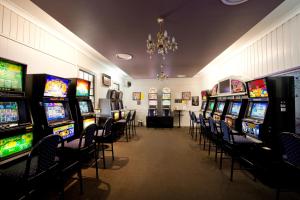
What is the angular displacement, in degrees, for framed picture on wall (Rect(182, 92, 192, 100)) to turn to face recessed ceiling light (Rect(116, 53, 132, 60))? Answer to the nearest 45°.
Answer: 0° — it already faces it

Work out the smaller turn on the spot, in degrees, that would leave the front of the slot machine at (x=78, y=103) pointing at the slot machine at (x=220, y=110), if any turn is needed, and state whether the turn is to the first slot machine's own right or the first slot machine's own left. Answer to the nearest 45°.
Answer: approximately 45° to the first slot machine's own left

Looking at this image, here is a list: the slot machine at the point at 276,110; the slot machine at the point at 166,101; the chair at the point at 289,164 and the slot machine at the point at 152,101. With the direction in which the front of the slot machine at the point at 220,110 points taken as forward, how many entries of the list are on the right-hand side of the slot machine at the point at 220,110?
2

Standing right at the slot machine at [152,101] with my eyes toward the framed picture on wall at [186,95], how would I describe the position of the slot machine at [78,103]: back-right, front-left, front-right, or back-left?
back-right

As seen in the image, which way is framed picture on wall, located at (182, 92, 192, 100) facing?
toward the camera

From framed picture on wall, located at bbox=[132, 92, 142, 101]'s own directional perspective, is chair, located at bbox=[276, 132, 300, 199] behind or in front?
in front

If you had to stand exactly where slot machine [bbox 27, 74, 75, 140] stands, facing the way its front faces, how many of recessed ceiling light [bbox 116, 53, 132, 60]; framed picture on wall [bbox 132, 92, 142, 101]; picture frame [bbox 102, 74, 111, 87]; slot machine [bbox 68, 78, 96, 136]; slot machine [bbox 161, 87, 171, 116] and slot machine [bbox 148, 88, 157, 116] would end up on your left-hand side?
6

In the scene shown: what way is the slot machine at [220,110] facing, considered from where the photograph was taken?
facing the viewer and to the left of the viewer

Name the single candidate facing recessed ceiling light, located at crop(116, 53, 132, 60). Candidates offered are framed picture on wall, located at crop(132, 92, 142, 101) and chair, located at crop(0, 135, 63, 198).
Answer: the framed picture on wall

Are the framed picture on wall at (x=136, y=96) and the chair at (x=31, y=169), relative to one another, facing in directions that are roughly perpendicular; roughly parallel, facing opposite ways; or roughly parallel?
roughly perpendicular

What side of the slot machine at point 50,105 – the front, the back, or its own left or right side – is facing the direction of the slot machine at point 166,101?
left

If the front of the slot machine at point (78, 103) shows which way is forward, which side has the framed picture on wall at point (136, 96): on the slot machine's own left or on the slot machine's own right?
on the slot machine's own left

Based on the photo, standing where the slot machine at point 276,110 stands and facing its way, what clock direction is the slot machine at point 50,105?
the slot machine at point 50,105 is roughly at 12 o'clock from the slot machine at point 276,110.

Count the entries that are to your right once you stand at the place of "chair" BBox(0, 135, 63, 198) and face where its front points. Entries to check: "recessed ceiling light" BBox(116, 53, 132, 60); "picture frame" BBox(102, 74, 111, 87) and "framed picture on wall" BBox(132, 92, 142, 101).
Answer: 3

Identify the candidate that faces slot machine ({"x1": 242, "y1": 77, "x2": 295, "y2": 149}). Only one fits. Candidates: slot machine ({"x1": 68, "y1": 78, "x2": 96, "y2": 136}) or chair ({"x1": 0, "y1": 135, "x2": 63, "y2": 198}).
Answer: slot machine ({"x1": 68, "y1": 78, "x2": 96, "y2": 136})

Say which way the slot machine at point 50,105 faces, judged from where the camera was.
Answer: facing the viewer and to the right of the viewer

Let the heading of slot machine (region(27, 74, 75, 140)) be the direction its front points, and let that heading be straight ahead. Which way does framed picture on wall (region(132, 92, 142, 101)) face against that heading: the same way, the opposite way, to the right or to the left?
to the right

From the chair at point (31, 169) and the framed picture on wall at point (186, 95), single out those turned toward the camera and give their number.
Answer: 1
